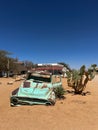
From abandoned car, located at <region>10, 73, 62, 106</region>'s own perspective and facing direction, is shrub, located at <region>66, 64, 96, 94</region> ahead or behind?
behind

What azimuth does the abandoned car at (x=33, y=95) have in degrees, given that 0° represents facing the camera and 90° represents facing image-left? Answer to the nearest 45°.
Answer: approximately 0°

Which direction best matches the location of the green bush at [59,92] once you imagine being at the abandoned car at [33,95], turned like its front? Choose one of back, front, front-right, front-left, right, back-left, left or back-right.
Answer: back-left
